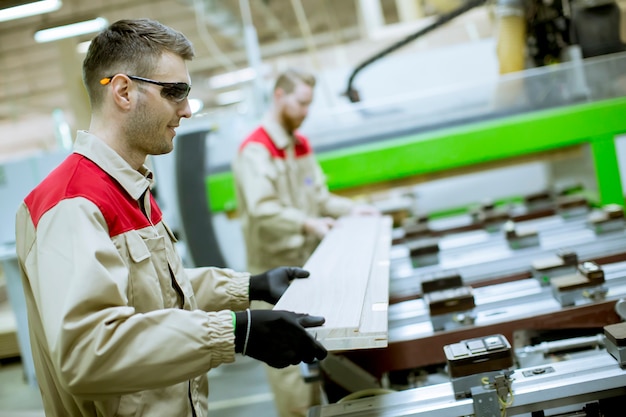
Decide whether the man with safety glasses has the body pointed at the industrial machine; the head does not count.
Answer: yes

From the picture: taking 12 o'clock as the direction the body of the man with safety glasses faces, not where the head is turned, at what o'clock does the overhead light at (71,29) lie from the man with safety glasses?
The overhead light is roughly at 9 o'clock from the man with safety glasses.

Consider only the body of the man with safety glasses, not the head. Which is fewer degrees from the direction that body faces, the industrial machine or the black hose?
the industrial machine

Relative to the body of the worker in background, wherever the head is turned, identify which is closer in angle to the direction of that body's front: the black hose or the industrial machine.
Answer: the industrial machine

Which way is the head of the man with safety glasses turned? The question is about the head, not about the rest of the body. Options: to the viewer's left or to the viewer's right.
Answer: to the viewer's right

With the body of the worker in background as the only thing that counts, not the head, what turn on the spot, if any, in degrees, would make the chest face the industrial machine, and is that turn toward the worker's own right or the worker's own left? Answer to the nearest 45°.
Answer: approximately 45° to the worker's own right

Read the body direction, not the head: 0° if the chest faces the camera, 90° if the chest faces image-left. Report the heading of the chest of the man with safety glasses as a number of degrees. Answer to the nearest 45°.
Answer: approximately 270°

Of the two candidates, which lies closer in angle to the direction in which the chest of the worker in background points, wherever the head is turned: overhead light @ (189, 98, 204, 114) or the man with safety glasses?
the man with safety glasses

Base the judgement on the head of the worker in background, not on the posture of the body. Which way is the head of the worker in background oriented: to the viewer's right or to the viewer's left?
to the viewer's right

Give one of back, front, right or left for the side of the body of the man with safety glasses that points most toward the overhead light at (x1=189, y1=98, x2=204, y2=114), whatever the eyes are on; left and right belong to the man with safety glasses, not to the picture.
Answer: left

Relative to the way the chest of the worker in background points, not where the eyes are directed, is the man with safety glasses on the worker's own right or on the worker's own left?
on the worker's own right

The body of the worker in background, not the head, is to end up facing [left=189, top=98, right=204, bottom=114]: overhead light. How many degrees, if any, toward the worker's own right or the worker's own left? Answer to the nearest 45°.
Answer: approximately 180°

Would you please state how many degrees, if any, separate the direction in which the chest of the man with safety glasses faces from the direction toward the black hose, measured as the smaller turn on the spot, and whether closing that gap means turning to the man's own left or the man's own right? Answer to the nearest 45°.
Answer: approximately 45° to the man's own left
